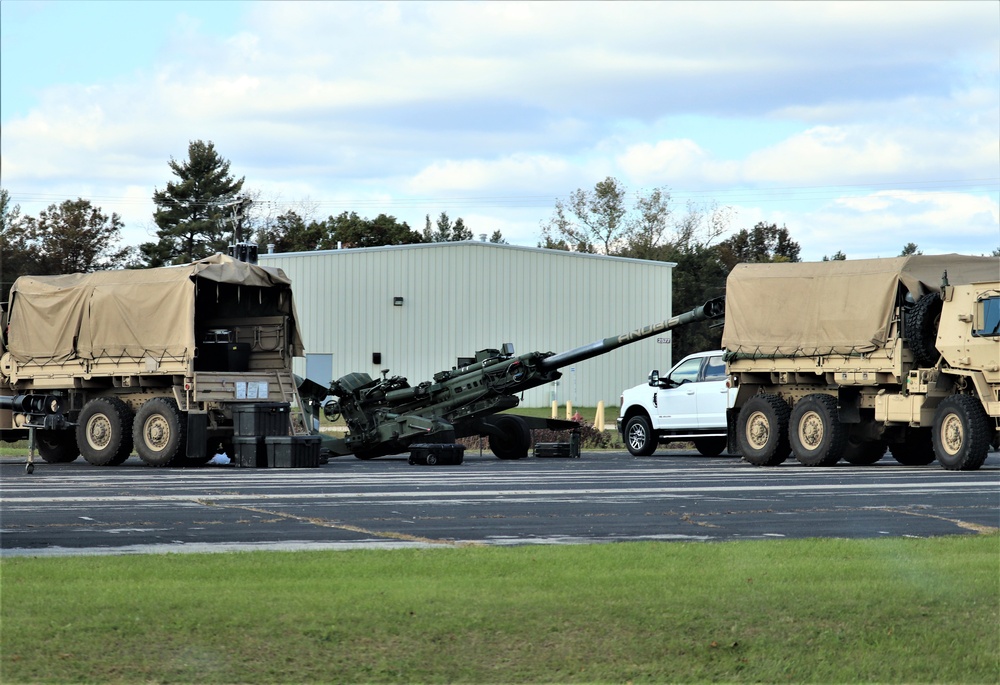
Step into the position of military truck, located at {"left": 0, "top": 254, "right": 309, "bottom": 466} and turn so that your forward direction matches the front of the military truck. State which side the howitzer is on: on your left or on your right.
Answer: on your right

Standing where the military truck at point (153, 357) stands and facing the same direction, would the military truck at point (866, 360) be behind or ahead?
behind

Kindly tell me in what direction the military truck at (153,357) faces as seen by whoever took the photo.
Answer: facing away from the viewer and to the left of the viewer

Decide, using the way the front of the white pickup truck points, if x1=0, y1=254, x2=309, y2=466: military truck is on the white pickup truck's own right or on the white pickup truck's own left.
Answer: on the white pickup truck's own left

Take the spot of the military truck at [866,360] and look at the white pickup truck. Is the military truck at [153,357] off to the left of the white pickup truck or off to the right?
left

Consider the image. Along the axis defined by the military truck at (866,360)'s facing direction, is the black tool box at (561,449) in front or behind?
behind

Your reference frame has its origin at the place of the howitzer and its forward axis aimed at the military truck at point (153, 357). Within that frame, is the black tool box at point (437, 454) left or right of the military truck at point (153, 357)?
left

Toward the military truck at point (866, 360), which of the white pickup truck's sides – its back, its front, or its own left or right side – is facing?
back

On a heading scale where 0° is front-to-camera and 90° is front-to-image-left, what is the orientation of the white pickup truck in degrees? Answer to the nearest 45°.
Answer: approximately 135°

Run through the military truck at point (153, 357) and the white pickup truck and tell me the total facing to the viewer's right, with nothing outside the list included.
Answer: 0

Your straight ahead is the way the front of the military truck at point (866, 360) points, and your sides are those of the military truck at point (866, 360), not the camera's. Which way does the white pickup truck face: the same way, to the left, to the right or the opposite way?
the opposite way
